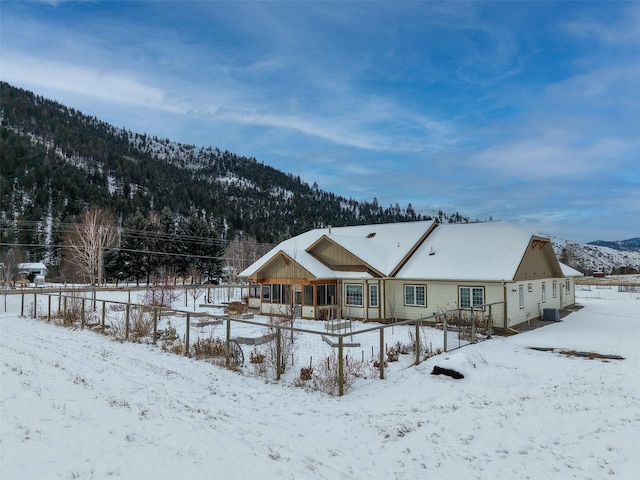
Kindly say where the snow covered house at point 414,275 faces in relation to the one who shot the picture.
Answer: facing the viewer and to the left of the viewer

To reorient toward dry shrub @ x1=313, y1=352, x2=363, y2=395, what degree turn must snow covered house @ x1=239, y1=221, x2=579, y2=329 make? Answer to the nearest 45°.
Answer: approximately 45° to its left

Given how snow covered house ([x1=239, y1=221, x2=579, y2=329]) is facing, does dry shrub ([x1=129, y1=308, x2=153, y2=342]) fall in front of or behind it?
in front

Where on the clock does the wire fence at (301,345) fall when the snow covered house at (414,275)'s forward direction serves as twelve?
The wire fence is roughly at 11 o'clock from the snow covered house.

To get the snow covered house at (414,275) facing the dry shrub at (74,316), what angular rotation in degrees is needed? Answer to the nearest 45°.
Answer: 0° — it already faces it

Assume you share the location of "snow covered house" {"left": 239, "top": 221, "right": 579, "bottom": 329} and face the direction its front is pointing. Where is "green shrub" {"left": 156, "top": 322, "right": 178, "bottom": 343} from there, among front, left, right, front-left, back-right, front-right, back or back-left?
front

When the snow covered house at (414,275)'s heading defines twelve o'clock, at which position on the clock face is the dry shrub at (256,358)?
The dry shrub is roughly at 11 o'clock from the snow covered house.
